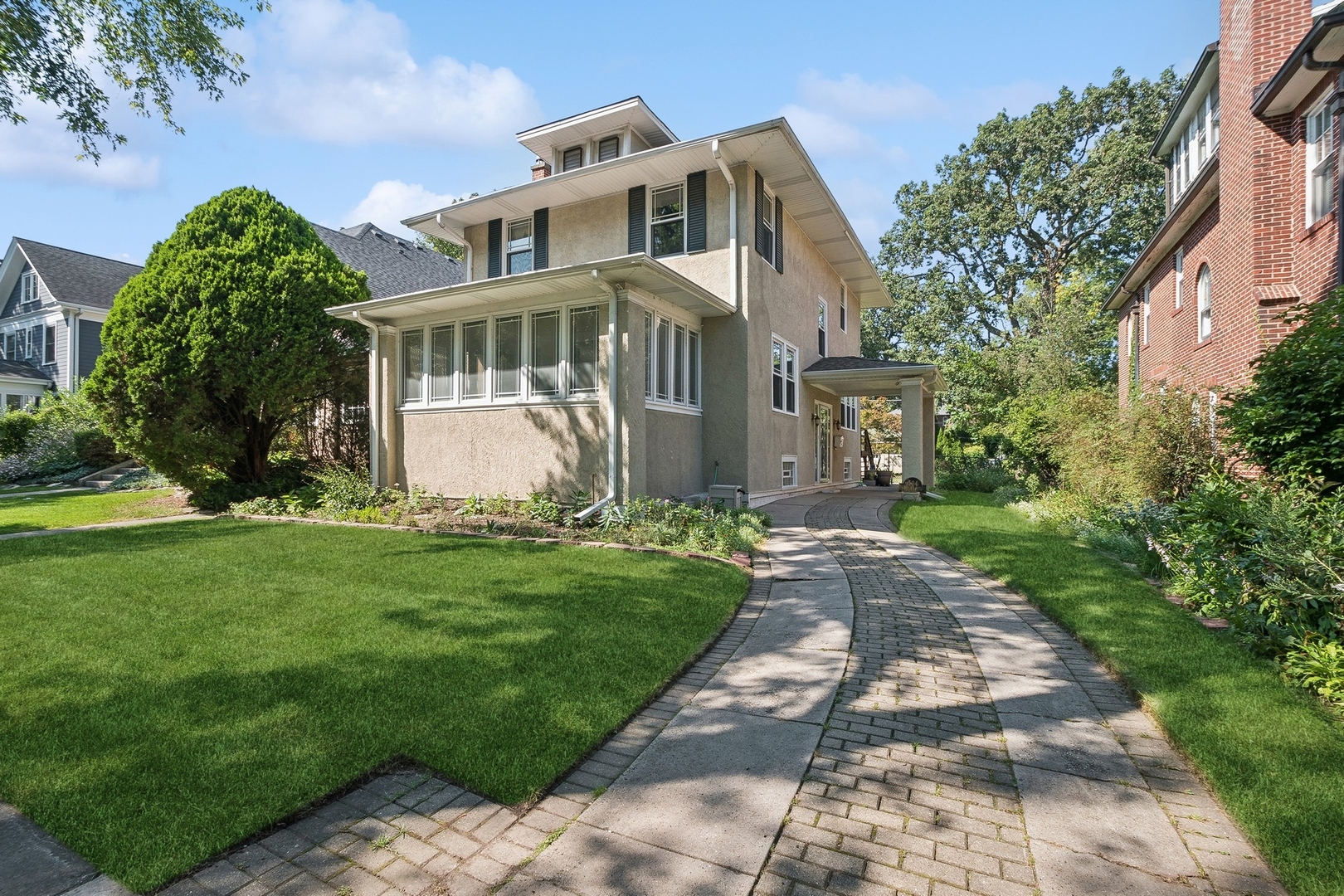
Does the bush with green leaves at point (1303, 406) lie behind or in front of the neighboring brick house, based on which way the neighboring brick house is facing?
in front

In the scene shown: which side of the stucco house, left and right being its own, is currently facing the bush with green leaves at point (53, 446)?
right

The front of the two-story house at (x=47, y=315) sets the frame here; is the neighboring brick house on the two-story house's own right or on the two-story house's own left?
on the two-story house's own left

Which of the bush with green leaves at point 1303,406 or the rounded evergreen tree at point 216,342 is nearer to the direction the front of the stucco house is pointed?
the rounded evergreen tree

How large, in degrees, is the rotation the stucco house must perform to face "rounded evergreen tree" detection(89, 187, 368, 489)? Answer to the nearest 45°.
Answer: approximately 45° to its right

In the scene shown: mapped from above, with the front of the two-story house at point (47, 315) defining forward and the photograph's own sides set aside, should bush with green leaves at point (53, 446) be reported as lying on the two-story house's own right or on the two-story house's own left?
on the two-story house's own left

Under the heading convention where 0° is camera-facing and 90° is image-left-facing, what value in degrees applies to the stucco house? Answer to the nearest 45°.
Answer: approximately 45°

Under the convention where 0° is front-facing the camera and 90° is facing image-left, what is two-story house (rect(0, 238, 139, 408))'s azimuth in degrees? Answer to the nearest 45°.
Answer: approximately 45°

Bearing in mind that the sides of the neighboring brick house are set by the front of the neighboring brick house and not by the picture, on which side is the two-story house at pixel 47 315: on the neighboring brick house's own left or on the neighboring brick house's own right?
on the neighboring brick house's own right

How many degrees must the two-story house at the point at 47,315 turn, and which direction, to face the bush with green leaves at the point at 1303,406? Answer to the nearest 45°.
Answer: approximately 45° to its left
